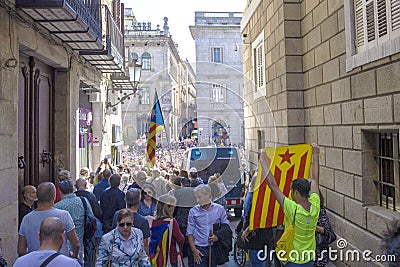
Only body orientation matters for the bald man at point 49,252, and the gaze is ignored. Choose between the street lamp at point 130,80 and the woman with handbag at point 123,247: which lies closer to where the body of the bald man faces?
the street lamp

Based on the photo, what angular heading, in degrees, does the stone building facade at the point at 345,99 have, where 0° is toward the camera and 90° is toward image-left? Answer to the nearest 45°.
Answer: approximately 45°

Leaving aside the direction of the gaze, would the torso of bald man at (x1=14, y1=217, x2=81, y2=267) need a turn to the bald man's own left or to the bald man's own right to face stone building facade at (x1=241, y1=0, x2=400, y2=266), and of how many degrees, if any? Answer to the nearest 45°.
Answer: approximately 90° to the bald man's own right

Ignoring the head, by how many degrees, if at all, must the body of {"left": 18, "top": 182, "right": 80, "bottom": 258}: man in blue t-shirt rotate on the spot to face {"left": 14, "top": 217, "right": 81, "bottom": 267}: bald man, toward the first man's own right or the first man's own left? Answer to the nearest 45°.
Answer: approximately 180°

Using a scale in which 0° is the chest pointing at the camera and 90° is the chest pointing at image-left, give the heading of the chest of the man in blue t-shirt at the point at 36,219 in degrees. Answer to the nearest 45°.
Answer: approximately 180°

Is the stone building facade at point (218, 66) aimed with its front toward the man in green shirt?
yes

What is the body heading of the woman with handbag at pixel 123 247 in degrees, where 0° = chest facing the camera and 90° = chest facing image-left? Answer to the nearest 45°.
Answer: approximately 0°

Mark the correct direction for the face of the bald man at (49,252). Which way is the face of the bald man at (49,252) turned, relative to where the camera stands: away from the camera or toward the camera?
away from the camera

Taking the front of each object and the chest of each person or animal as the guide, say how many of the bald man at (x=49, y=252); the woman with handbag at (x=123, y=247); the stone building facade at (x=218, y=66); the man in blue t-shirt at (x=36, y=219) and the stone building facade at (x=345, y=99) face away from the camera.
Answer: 2

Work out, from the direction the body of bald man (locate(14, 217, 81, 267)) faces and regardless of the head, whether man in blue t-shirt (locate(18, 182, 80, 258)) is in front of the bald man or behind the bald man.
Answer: in front

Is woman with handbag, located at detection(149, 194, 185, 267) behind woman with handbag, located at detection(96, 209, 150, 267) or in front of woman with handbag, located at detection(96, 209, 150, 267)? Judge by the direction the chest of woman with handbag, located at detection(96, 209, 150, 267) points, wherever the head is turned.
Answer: behind

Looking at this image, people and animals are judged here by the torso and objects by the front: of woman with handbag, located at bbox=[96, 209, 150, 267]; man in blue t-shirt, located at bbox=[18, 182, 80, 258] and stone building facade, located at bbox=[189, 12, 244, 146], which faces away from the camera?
the man in blue t-shirt

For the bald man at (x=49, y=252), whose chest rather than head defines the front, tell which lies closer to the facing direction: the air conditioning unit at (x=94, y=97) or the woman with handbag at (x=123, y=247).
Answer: the air conditioning unit

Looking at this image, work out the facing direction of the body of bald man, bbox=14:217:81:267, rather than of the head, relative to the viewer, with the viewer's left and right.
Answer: facing away from the viewer

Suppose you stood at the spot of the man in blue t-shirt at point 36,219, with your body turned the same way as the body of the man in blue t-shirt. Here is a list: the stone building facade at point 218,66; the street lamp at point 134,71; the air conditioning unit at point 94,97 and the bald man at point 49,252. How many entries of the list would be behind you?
1

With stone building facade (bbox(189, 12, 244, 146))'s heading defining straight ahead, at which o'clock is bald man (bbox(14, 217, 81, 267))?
The bald man is roughly at 12 o'clock from the stone building facade.
